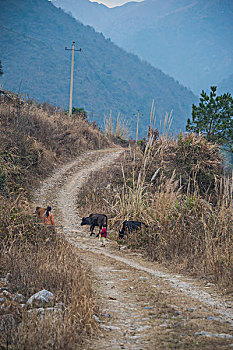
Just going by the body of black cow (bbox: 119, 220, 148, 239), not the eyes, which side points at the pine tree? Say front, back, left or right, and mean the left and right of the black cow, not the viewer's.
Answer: right

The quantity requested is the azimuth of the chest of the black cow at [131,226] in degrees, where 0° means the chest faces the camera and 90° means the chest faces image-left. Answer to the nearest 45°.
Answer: approximately 90°
